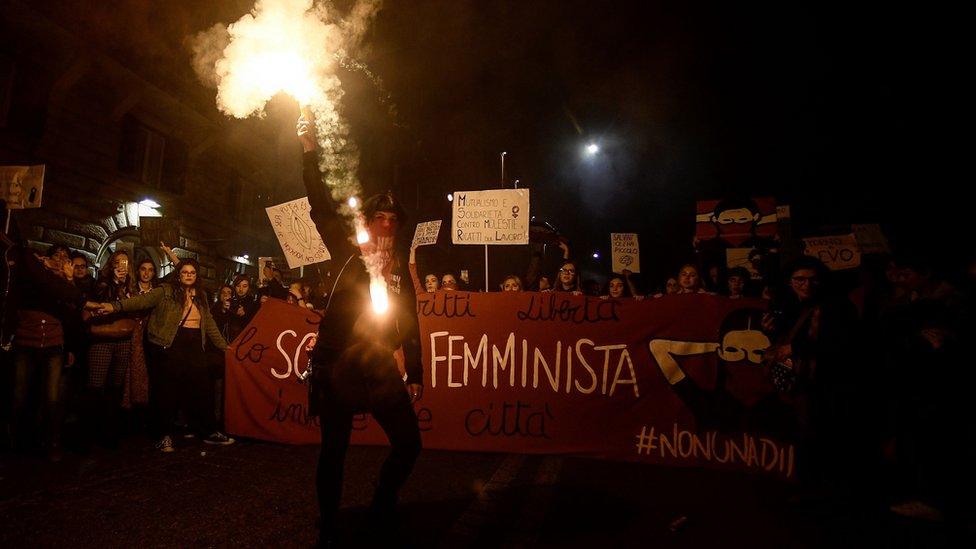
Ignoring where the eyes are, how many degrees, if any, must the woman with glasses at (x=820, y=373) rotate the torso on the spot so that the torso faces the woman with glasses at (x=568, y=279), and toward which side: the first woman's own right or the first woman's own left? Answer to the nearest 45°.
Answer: approximately 90° to the first woman's own right

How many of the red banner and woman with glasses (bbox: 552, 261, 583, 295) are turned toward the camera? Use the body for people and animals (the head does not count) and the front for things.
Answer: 2

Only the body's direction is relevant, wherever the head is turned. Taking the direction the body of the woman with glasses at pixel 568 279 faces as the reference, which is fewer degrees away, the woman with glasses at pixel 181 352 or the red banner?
the red banner

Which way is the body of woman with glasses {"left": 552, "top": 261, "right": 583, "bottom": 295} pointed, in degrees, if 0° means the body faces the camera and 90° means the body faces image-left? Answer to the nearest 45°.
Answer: approximately 0°

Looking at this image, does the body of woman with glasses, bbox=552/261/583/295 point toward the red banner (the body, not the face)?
yes

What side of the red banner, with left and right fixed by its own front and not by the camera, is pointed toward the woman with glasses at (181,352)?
right

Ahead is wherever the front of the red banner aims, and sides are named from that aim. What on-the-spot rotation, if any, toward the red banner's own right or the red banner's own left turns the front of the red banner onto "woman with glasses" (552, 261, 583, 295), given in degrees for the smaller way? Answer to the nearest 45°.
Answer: approximately 180°

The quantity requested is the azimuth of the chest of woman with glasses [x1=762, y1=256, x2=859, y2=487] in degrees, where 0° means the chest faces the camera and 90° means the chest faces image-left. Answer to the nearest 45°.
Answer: approximately 45°
